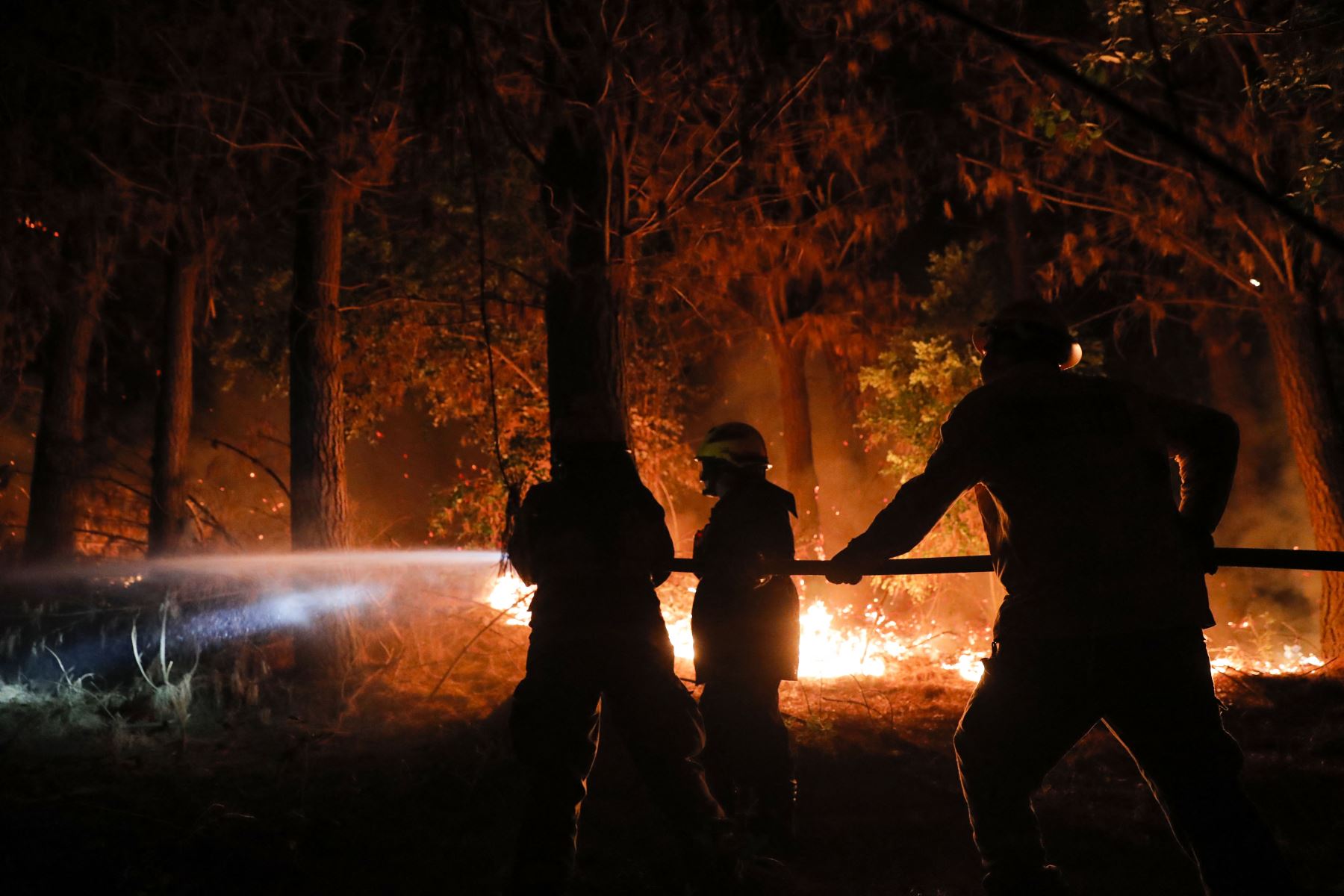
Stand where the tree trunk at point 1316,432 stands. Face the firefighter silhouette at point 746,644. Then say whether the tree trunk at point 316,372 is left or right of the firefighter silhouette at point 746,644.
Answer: right

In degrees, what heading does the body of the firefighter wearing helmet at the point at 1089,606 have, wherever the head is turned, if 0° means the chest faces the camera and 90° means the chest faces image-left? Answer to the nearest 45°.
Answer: approximately 135°

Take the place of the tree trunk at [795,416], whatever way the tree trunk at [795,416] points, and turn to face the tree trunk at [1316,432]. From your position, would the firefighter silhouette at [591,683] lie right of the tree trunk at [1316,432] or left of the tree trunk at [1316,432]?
right

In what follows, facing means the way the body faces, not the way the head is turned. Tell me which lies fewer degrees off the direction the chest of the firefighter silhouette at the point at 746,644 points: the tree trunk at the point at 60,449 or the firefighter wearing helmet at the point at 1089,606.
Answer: the tree trunk

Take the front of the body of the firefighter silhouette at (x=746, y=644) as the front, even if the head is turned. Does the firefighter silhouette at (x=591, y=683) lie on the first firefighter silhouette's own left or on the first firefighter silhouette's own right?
on the first firefighter silhouette's own left
